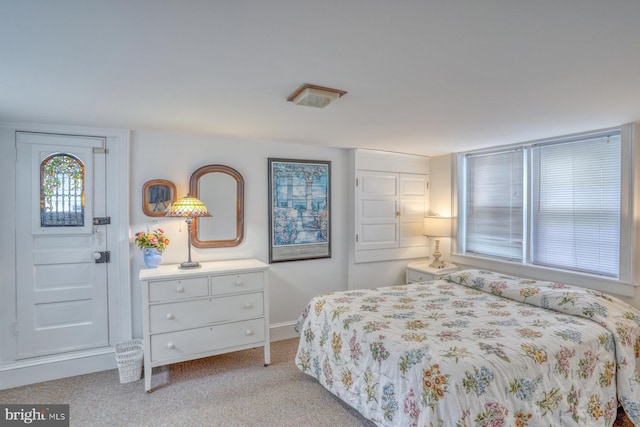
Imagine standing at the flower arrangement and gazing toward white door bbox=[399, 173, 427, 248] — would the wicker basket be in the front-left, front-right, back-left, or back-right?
back-right

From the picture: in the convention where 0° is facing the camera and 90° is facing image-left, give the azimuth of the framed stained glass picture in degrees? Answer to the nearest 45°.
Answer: approximately 315°

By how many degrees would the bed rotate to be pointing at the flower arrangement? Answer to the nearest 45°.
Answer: approximately 45° to its right

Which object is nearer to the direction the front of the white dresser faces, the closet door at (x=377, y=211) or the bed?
the bed

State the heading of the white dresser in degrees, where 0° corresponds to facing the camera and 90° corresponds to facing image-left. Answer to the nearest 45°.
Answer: approximately 315°

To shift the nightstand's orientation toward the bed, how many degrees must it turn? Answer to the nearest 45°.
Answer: approximately 45° to its left

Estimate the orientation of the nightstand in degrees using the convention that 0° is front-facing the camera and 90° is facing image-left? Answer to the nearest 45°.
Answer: approximately 45°

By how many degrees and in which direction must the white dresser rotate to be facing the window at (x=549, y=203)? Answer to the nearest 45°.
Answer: approximately 45° to its left

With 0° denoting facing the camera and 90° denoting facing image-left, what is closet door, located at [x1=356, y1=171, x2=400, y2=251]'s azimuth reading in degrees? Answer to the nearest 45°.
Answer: approximately 0°

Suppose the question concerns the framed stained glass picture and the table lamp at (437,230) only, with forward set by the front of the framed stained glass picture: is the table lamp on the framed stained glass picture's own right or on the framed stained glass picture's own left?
on the framed stained glass picture's own left

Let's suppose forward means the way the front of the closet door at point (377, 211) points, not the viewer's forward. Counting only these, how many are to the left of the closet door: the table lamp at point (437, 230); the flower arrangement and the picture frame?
1
